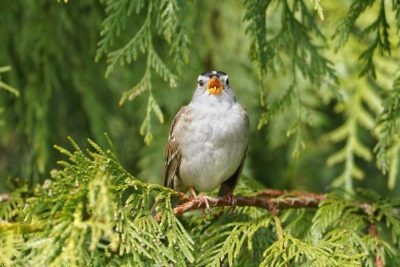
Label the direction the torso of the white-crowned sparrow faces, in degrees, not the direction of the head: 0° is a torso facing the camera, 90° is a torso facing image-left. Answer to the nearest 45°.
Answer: approximately 0°

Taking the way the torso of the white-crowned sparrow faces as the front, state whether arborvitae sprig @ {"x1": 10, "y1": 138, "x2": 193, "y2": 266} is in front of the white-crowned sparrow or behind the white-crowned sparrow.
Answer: in front
